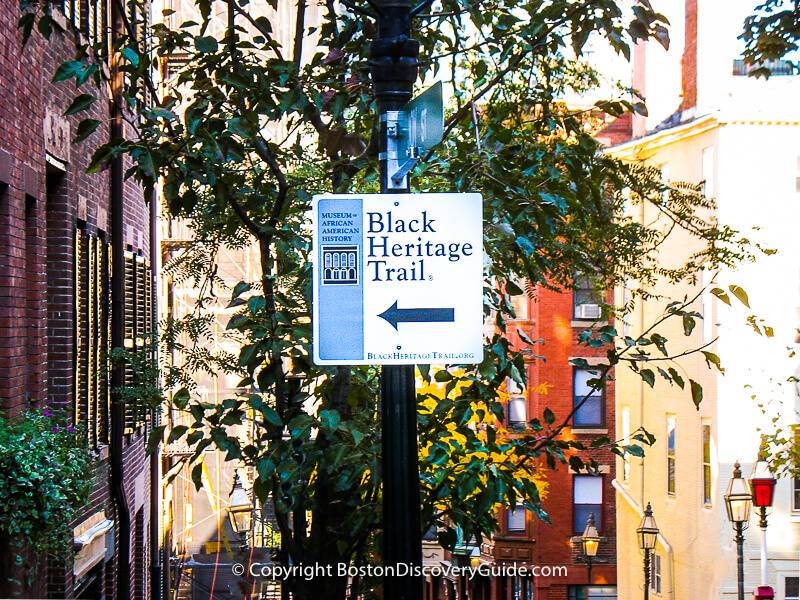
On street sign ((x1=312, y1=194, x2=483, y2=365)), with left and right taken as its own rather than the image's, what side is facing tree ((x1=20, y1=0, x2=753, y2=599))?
back

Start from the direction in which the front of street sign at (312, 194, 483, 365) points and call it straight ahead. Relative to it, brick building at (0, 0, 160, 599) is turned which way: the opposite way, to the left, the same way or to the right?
to the left

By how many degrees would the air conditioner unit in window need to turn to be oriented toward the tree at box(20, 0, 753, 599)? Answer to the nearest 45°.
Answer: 0° — it already faces it

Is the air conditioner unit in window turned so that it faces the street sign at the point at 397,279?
yes

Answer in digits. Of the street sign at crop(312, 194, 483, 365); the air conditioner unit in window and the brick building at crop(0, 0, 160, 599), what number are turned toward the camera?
2

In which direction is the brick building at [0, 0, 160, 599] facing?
to the viewer's right
